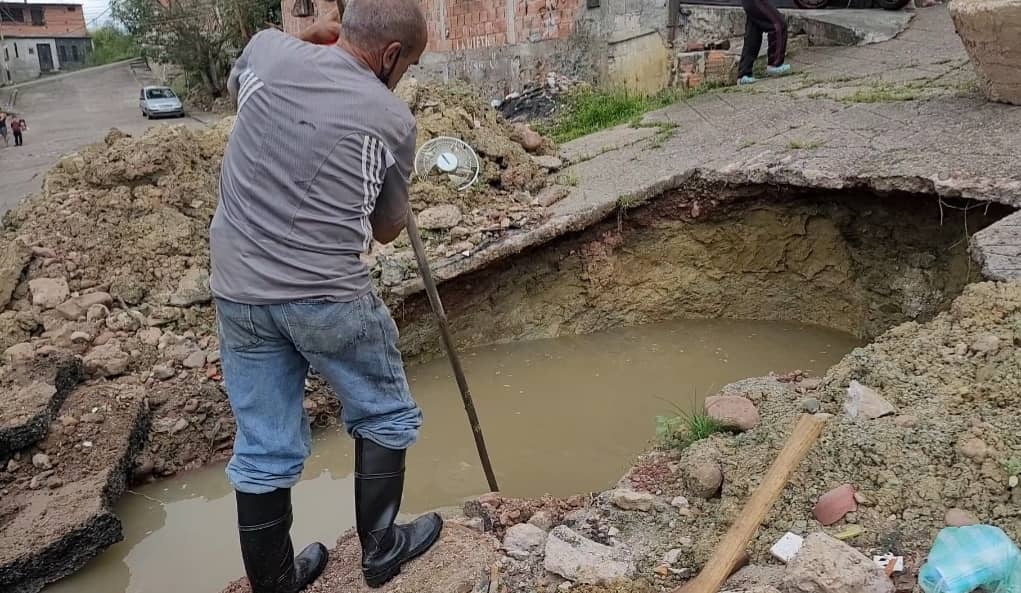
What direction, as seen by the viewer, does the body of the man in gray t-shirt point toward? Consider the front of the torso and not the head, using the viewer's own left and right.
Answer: facing away from the viewer and to the right of the viewer

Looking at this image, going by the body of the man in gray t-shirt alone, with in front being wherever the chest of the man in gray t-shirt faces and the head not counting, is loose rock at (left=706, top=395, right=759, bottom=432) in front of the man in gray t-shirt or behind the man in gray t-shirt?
in front

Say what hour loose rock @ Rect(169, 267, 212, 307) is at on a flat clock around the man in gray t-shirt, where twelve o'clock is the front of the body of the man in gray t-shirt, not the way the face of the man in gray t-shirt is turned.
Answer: The loose rock is roughly at 10 o'clock from the man in gray t-shirt.

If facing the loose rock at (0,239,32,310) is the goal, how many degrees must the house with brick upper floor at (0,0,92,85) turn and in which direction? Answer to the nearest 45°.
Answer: approximately 45° to its right

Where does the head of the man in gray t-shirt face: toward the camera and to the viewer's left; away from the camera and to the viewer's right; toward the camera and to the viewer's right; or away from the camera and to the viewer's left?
away from the camera and to the viewer's right

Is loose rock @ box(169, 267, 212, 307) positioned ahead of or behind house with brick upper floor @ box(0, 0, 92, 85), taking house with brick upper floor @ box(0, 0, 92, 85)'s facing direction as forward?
ahead

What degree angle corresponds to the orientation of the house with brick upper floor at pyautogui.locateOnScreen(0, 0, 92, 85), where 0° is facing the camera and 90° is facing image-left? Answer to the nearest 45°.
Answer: approximately 315°
